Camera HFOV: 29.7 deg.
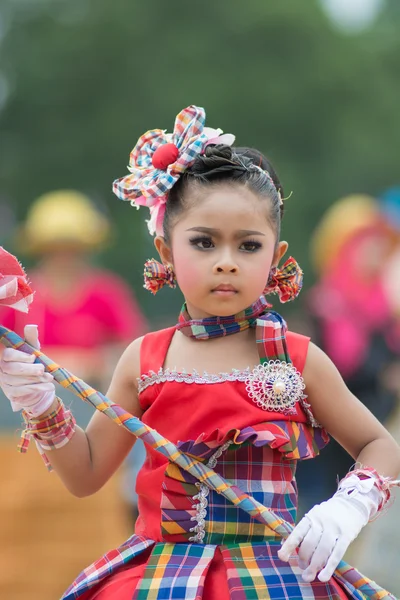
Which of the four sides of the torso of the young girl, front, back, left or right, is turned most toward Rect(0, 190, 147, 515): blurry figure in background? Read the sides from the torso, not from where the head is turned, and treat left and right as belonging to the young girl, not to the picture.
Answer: back

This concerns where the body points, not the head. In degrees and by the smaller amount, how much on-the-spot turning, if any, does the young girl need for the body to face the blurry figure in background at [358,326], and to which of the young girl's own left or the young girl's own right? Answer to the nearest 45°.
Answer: approximately 180°

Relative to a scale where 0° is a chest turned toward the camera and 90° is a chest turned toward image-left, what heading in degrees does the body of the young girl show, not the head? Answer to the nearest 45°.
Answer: approximately 0°

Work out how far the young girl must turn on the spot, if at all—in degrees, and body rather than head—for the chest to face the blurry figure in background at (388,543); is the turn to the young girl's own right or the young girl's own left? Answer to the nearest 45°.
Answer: approximately 180°
